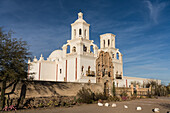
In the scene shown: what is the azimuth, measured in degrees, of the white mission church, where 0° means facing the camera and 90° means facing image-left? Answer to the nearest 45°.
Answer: approximately 315°

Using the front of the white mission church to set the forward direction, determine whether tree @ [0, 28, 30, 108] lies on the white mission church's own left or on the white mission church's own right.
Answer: on the white mission church's own right
